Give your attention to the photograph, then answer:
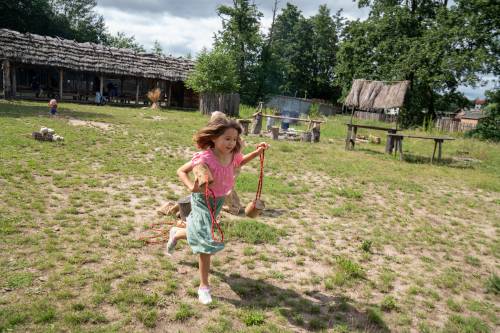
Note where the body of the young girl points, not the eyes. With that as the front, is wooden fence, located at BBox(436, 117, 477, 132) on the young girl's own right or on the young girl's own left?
on the young girl's own left

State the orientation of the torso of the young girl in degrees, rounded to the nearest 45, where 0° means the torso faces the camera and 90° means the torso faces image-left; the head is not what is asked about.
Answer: approximately 315°

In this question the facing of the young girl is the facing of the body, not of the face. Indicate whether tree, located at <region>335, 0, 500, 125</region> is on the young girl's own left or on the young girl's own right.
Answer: on the young girl's own left

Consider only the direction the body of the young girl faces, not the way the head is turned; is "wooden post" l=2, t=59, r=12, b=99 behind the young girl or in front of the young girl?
behind

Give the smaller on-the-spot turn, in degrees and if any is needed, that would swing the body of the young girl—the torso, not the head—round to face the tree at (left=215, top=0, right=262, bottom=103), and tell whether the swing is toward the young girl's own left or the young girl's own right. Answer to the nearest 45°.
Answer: approximately 135° to the young girl's own left

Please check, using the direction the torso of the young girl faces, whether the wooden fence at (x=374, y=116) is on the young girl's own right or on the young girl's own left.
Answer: on the young girl's own left

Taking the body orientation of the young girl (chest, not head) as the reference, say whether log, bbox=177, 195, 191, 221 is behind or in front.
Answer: behind

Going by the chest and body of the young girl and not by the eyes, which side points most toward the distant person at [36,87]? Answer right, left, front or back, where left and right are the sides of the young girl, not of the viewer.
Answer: back

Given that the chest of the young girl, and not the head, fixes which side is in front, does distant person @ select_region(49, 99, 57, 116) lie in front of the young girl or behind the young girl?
behind

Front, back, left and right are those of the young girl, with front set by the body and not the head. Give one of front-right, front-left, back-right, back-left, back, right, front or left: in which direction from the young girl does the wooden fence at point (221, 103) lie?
back-left

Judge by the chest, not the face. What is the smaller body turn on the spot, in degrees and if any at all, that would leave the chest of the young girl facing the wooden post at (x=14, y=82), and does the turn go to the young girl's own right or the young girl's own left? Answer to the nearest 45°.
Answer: approximately 180°
